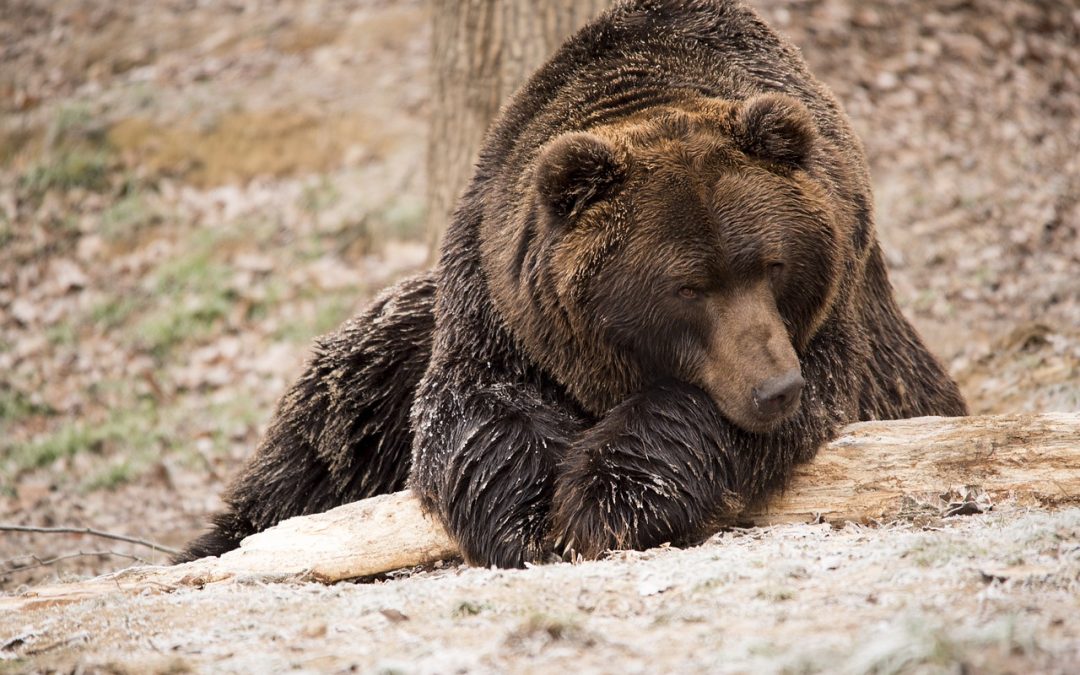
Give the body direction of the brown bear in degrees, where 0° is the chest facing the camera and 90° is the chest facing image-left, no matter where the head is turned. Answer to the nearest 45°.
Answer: approximately 0°

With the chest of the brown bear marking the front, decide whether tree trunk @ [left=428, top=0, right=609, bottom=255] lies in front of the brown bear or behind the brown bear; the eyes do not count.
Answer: behind
